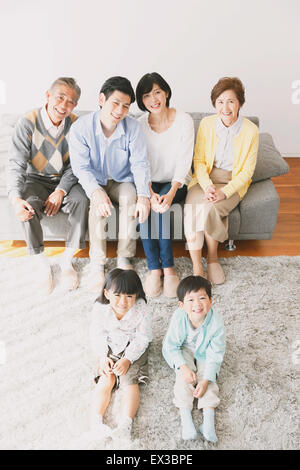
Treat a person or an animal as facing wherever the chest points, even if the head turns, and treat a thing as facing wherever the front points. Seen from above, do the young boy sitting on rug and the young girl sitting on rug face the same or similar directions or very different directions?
same or similar directions

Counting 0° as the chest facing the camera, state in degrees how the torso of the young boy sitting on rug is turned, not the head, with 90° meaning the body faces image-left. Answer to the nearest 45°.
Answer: approximately 0°

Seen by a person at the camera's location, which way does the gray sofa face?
facing the viewer

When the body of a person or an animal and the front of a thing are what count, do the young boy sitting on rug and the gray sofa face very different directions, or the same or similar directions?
same or similar directions

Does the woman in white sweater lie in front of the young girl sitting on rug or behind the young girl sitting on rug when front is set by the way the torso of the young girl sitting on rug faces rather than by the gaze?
behind

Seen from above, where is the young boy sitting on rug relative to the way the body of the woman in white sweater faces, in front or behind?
in front

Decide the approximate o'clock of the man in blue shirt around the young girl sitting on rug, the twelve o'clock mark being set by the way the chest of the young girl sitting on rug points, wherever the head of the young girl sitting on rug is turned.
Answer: The man in blue shirt is roughly at 6 o'clock from the young girl sitting on rug.
